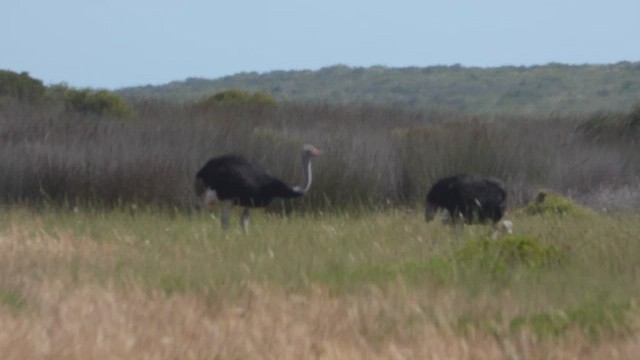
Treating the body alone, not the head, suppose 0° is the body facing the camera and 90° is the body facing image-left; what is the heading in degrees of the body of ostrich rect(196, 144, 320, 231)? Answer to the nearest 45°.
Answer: approximately 270°

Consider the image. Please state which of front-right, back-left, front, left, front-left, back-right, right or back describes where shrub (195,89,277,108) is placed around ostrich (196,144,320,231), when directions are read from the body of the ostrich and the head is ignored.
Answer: left
